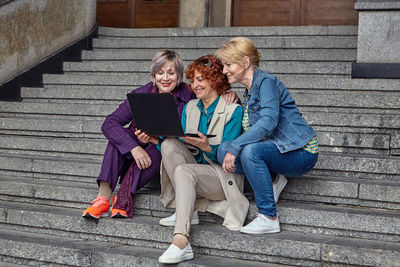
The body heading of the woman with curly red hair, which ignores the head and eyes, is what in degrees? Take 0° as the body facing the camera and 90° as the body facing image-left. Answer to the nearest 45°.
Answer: approximately 45°

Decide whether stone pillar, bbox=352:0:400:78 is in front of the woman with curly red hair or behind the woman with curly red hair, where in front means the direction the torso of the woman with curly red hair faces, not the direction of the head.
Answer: behind

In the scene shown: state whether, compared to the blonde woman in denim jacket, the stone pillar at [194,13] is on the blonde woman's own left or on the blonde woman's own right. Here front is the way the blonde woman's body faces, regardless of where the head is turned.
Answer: on the blonde woman's own right
